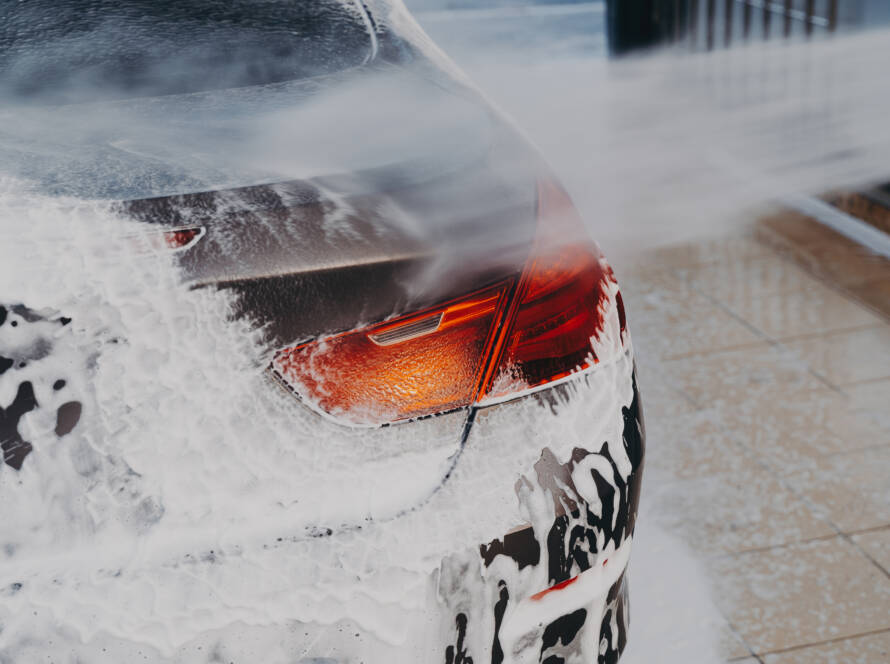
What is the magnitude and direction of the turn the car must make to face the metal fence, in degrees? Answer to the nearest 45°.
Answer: approximately 45° to its right

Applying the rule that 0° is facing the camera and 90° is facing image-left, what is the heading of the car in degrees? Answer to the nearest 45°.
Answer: approximately 180°
